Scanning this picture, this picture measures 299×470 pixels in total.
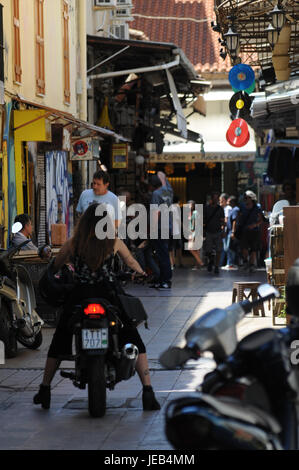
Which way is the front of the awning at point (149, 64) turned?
to the viewer's right

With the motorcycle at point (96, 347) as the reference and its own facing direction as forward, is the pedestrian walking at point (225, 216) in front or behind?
in front

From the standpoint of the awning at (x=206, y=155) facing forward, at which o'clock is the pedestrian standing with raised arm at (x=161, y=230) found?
The pedestrian standing with raised arm is roughly at 12 o'clock from the awning.

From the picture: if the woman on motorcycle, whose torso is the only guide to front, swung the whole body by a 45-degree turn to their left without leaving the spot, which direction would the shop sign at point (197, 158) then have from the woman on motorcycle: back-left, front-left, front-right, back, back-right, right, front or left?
front-right

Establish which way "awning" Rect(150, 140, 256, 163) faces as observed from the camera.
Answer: facing the viewer

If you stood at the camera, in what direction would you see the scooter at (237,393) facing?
facing away from the viewer and to the left of the viewer

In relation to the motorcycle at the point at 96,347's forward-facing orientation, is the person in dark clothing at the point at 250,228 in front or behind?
in front

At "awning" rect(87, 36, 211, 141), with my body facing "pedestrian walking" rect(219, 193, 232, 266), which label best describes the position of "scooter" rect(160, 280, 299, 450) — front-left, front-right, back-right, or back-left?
back-right

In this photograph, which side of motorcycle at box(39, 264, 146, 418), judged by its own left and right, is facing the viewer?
back

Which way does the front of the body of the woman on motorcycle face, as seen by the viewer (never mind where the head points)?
away from the camera

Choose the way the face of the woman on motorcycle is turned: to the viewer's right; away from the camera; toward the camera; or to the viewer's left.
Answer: away from the camera

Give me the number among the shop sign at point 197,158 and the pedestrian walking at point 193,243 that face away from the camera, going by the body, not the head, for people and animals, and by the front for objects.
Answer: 0

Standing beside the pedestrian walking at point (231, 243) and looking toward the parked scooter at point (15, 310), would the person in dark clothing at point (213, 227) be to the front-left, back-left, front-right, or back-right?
front-right

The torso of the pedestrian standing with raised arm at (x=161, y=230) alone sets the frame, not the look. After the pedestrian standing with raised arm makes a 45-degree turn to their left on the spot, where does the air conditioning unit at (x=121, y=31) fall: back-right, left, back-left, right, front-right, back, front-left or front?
back-right

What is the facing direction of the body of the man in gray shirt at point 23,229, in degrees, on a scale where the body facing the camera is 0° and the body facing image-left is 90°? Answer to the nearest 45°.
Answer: approximately 270°
